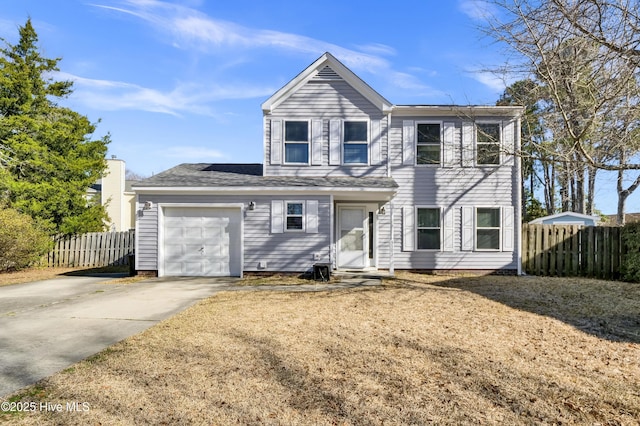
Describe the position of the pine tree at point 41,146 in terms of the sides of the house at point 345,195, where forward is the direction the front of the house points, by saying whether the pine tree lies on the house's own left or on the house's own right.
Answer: on the house's own right

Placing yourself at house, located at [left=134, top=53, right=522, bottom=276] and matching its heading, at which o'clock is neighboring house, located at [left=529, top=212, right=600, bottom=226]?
The neighboring house is roughly at 8 o'clock from the house.

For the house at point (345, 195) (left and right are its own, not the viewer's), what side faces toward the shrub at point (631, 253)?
left

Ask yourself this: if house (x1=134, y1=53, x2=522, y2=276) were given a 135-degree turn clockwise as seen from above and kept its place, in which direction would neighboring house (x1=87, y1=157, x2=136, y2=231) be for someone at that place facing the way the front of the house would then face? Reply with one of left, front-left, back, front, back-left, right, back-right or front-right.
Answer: front

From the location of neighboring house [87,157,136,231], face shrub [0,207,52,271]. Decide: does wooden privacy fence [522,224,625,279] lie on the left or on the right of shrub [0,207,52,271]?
left

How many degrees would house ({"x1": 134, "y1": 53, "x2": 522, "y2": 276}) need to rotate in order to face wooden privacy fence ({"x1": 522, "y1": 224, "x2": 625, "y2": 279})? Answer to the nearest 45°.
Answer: approximately 90° to its left

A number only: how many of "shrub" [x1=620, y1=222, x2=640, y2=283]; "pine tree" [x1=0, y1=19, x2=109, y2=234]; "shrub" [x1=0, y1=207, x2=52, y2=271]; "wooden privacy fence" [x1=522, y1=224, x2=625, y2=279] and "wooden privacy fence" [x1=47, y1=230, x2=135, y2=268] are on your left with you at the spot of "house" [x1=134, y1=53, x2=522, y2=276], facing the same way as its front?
2

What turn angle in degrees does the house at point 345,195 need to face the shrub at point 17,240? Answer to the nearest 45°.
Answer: approximately 90° to its right

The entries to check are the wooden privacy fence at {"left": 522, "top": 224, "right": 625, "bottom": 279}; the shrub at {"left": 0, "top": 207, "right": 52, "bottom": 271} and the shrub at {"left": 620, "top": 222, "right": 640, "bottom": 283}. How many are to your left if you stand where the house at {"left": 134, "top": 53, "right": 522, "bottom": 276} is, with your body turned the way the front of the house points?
2

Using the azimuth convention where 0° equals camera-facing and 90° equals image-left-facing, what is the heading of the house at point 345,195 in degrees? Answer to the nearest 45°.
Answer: approximately 0°
